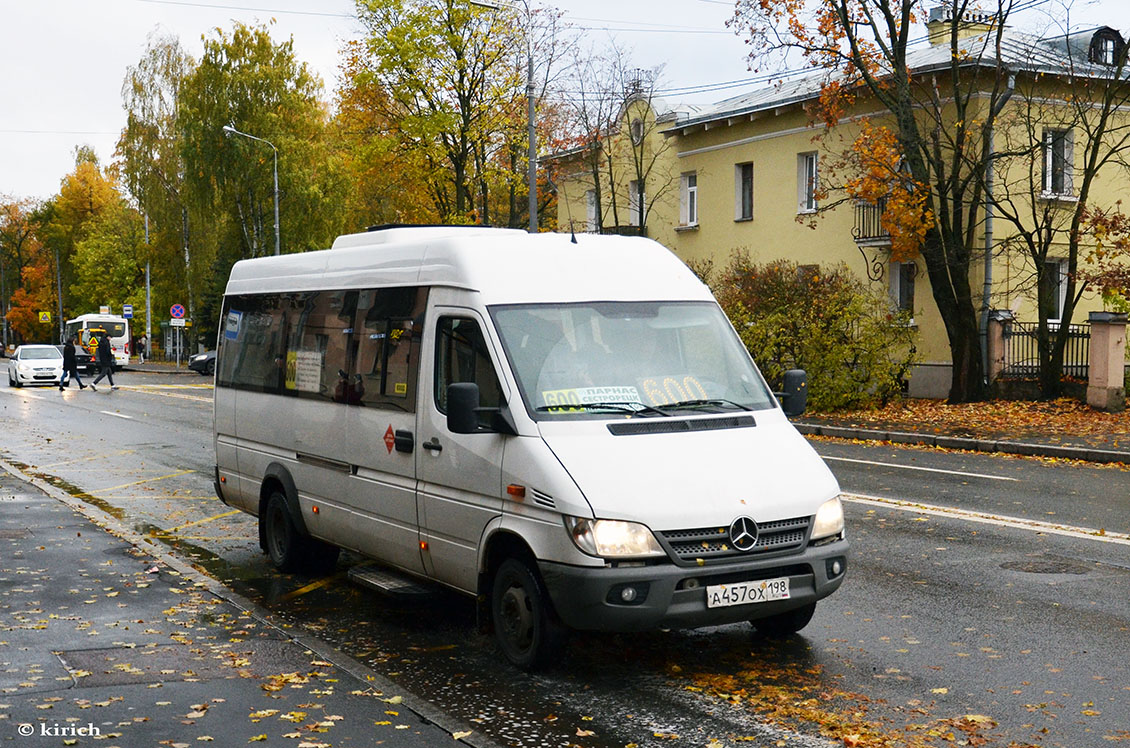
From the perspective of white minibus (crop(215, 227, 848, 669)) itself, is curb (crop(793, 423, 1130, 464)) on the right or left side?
on its left

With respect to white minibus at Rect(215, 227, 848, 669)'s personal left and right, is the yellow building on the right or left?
on its left

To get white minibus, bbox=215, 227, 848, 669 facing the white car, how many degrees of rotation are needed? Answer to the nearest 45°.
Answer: approximately 180°

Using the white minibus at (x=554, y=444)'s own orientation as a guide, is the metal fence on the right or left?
on its left

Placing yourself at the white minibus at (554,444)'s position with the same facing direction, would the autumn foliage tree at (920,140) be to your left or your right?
on your left

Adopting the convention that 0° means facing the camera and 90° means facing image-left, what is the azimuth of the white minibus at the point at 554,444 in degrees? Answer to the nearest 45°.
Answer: approximately 315°

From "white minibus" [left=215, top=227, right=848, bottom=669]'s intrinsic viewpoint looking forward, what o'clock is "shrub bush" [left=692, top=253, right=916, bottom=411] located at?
The shrub bush is roughly at 8 o'clock from the white minibus.
